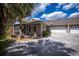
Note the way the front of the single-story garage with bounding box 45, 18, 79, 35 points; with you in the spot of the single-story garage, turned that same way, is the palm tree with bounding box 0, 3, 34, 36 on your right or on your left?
on your right

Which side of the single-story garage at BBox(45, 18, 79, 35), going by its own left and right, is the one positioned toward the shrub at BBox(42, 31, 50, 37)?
right

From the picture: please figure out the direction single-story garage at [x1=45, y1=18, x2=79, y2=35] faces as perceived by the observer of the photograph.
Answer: facing the viewer

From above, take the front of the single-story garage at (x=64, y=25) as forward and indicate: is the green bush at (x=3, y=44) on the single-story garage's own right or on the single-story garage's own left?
on the single-story garage's own right
